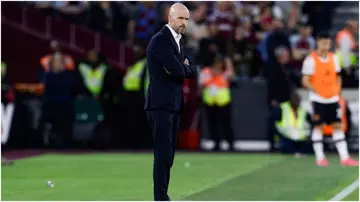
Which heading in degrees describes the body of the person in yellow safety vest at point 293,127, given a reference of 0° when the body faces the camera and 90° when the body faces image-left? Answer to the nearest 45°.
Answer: approximately 0°

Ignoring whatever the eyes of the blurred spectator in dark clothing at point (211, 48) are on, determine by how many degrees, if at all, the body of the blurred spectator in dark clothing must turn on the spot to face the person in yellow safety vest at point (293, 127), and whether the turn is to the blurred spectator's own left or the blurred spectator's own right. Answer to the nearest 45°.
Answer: approximately 45° to the blurred spectator's own left

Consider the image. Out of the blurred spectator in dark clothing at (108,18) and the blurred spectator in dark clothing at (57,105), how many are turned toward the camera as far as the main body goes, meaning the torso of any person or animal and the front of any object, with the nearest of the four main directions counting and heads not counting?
2

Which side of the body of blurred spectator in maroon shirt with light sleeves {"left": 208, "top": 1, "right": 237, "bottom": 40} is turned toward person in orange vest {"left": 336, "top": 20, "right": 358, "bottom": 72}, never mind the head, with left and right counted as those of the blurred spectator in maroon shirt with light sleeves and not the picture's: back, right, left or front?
left

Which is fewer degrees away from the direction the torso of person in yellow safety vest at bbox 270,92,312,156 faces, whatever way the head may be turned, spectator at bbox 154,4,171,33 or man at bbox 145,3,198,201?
the man
